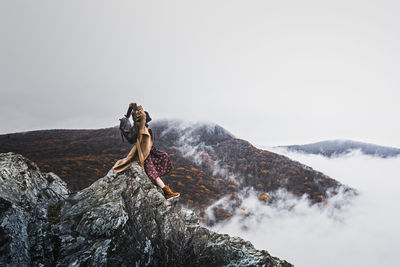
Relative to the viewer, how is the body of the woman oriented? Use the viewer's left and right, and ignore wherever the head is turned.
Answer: facing to the right of the viewer
